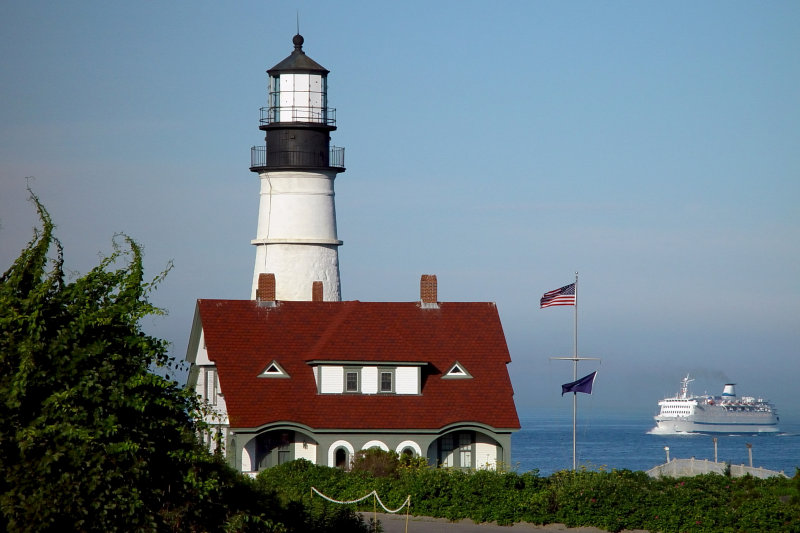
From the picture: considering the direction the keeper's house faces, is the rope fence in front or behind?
in front

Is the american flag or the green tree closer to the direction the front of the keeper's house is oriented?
the green tree

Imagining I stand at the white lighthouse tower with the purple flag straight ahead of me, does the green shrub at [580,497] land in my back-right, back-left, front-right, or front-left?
front-right

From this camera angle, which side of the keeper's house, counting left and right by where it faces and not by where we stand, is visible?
front

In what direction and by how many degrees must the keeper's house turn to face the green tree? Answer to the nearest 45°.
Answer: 0° — it already faces it

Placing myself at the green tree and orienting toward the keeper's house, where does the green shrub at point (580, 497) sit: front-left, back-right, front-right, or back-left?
front-right

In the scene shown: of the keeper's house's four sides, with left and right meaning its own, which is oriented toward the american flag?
left

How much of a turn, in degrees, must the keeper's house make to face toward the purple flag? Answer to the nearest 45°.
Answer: approximately 90° to its left

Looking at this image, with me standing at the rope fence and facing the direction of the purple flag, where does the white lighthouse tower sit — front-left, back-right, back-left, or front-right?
front-left

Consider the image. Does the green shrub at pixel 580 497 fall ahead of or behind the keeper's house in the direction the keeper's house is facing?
ahead
